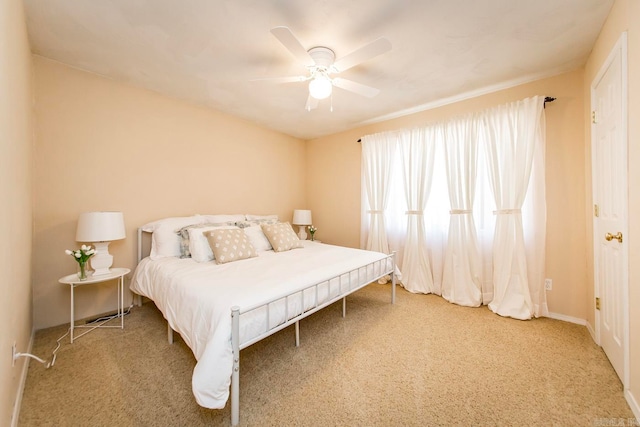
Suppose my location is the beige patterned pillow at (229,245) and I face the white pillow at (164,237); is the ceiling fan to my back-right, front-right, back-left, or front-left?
back-left

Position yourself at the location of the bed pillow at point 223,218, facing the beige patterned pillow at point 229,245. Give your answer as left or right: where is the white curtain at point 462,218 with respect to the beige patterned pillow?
left

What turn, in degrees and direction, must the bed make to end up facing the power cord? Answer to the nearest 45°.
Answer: approximately 135° to its right

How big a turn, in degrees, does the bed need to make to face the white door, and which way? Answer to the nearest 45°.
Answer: approximately 45° to its left

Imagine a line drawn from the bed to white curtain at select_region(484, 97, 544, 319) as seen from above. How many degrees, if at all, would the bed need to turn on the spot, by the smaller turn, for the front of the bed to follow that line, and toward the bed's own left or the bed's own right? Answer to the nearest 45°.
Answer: approximately 45° to the bed's own left

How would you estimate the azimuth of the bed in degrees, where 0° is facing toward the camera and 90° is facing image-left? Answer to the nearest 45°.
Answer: approximately 315°

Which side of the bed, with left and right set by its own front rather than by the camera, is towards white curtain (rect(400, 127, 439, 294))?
left
